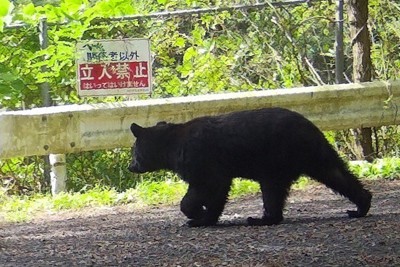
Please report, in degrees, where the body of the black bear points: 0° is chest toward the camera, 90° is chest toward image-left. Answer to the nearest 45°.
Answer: approximately 90°

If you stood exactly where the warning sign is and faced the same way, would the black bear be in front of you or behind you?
in front

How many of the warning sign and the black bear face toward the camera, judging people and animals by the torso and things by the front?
1

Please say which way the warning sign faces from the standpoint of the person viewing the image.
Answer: facing the viewer

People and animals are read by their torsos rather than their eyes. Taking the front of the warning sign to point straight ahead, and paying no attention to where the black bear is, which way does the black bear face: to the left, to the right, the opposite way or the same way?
to the right

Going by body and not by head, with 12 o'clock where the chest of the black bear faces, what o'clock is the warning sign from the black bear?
The warning sign is roughly at 2 o'clock from the black bear.
